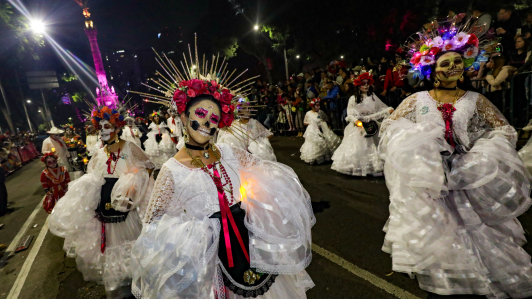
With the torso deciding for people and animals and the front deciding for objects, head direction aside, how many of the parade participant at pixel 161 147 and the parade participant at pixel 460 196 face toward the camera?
2

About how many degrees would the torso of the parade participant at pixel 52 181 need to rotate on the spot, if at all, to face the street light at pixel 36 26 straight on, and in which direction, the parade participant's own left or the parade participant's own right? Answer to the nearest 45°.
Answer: approximately 180°

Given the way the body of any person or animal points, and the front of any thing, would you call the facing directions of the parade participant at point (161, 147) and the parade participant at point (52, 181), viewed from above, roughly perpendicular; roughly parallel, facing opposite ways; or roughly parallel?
roughly parallel

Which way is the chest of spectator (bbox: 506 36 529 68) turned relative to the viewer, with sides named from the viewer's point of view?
facing the viewer and to the left of the viewer

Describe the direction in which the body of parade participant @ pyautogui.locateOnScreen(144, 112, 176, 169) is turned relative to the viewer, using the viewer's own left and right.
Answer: facing the viewer

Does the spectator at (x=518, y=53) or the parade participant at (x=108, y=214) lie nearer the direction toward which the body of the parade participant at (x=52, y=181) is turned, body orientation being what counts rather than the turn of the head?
the parade participant

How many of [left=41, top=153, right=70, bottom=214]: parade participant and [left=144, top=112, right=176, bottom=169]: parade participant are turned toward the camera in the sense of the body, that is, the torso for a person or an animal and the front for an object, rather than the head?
2

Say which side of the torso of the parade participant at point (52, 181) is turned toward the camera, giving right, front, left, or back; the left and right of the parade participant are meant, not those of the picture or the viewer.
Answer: front

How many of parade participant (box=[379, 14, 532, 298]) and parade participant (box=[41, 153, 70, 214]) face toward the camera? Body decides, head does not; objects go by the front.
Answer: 2

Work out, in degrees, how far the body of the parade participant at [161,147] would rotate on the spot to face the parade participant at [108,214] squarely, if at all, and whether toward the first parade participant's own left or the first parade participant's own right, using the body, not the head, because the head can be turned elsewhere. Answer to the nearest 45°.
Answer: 0° — they already face them

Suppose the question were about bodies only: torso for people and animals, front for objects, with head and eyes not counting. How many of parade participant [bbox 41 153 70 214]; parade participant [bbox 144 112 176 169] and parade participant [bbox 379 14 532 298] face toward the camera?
3
